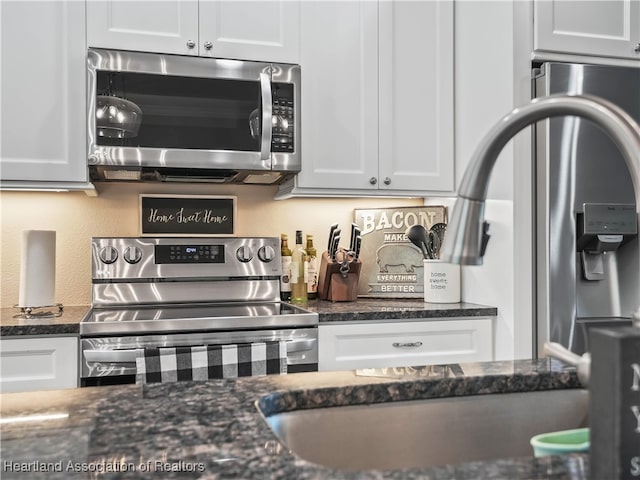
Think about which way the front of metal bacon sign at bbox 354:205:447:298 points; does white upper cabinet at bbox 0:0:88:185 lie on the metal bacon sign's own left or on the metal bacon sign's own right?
on the metal bacon sign's own right

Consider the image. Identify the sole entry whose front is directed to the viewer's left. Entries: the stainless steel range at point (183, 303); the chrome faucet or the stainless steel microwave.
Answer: the chrome faucet

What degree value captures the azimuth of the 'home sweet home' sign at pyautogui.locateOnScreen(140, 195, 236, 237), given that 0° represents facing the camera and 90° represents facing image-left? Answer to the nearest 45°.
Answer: approximately 0°

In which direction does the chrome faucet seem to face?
to the viewer's left

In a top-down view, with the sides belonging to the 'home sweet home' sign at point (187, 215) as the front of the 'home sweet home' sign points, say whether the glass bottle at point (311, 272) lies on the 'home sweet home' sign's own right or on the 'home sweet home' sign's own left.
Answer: on the 'home sweet home' sign's own left

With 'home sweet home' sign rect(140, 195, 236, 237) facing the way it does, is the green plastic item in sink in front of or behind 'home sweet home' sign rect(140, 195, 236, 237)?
in front

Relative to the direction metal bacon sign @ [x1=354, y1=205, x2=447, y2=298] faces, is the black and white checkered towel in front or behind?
in front

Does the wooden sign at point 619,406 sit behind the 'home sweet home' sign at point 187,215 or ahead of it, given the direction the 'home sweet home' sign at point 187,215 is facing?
ahead

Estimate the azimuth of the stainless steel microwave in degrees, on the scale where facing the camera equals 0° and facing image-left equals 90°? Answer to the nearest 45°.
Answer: approximately 0°

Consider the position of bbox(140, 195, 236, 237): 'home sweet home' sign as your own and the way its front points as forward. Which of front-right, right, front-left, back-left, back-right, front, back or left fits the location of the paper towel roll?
front-right
